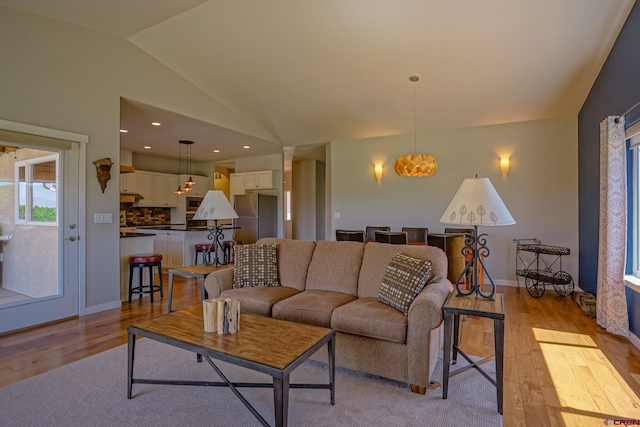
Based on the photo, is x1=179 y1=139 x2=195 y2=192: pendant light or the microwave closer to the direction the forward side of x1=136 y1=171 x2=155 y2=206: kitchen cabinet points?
the pendant light

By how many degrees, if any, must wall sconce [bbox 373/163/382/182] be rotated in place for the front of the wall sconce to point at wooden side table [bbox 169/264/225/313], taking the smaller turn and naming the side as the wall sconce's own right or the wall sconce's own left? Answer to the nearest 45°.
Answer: approximately 45° to the wall sconce's own right

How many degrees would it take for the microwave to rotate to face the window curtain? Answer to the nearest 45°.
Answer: approximately 45° to its left

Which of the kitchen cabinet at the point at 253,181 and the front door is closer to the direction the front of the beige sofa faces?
the front door

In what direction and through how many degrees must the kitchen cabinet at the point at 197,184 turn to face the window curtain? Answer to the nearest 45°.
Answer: approximately 45° to its left

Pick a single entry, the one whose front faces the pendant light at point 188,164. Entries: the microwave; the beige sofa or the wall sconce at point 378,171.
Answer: the microwave

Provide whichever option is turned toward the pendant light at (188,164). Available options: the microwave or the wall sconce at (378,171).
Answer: the microwave

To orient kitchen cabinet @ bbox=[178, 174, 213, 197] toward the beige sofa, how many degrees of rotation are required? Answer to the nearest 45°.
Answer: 0° — it already faces it

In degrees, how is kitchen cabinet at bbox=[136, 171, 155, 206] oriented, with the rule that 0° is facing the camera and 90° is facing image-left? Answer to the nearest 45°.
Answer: approximately 0°
